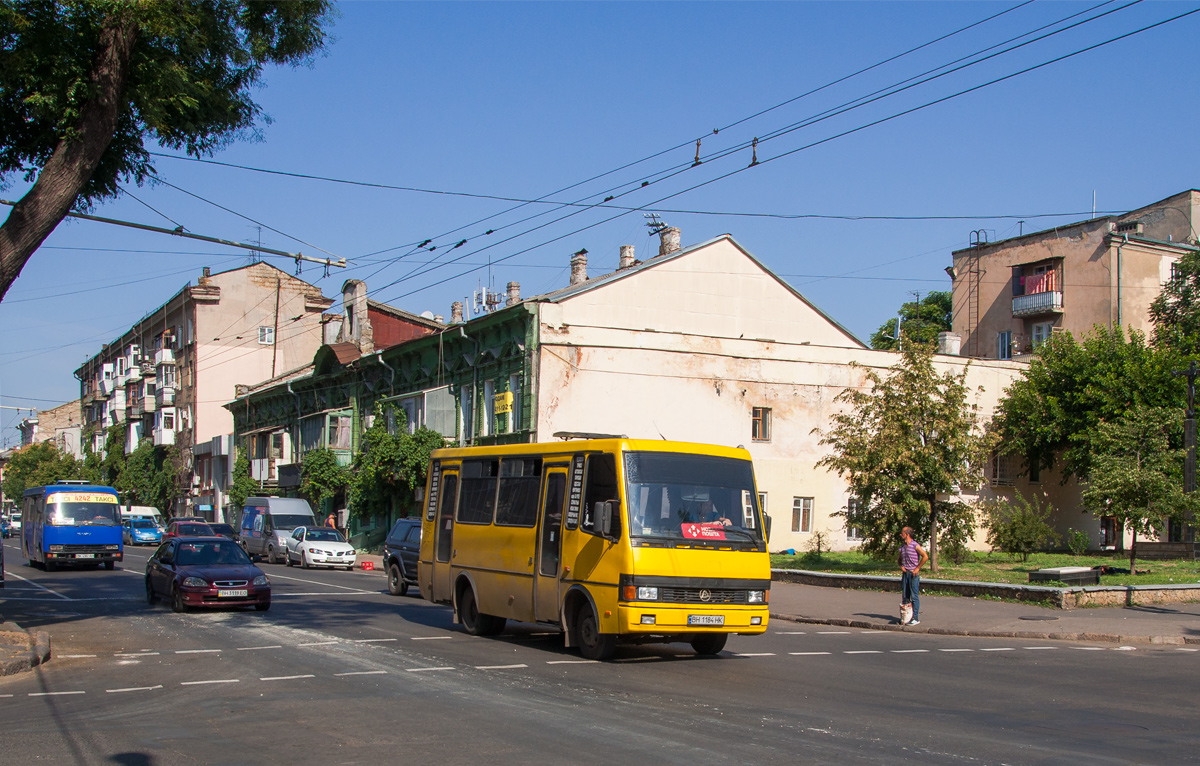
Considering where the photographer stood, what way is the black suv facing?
facing the viewer and to the right of the viewer

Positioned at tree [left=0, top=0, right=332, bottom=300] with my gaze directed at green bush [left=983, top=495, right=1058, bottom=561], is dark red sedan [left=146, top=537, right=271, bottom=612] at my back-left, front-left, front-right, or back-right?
front-left

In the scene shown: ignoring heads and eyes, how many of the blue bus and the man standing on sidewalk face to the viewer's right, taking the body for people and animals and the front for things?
0

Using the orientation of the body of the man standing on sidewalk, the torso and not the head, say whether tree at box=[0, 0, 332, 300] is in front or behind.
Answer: in front

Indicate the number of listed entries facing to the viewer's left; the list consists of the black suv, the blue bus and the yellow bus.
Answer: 0

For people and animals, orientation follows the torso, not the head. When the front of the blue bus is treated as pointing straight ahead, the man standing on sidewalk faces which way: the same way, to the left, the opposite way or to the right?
to the right

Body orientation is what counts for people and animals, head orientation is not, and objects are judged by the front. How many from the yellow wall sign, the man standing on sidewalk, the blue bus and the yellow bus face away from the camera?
0

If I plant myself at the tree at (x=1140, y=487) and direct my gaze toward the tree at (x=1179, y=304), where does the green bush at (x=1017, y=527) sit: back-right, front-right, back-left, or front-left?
front-left

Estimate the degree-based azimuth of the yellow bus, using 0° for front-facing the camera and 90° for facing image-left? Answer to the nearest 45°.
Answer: approximately 315°

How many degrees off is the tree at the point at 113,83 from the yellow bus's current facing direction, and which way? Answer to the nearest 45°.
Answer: approximately 135° to its right

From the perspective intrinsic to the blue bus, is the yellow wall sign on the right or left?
on its left
